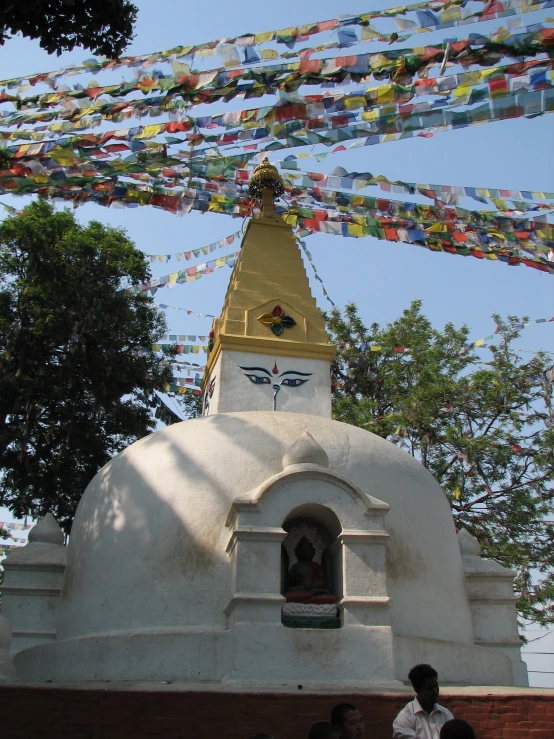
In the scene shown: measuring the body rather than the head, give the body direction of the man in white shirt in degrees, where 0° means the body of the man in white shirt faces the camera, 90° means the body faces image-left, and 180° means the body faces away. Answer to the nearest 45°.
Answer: approximately 315°

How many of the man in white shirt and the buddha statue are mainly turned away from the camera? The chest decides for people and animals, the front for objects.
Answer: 0

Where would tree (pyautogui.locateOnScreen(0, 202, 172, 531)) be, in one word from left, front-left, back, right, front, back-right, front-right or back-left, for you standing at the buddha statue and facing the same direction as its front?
back-right

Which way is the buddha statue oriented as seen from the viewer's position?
toward the camera

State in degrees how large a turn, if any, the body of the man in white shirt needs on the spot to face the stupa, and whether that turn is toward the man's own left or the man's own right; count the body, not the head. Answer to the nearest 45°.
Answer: approximately 180°

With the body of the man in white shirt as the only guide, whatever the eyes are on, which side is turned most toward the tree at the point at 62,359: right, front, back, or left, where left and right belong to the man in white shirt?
back

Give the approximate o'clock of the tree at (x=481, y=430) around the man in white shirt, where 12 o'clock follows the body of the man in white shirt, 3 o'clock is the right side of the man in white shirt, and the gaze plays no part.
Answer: The tree is roughly at 8 o'clock from the man in white shirt.

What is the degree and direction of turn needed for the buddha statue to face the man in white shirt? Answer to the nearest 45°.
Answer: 0° — it already faces them

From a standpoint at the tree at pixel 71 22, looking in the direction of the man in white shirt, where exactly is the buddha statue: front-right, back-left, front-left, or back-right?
front-left

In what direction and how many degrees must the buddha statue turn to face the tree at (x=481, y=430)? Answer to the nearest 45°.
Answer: approximately 135° to its left
